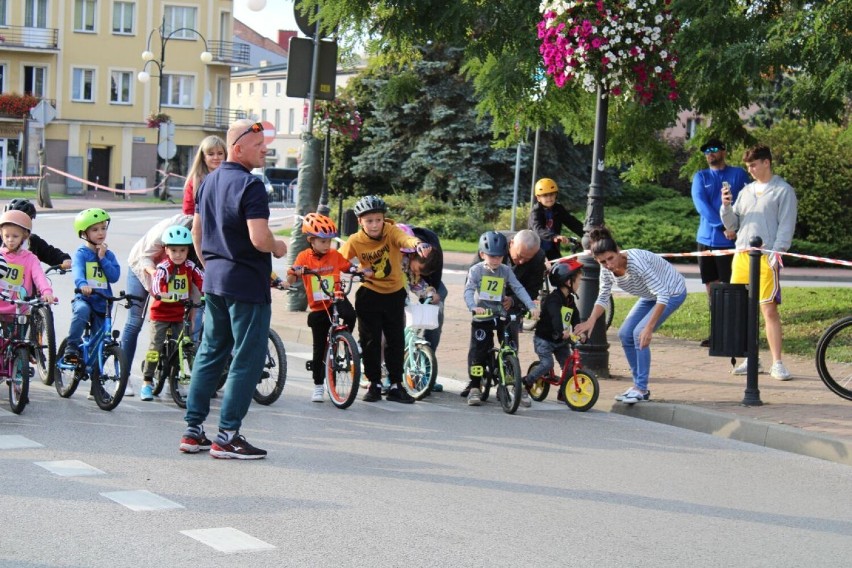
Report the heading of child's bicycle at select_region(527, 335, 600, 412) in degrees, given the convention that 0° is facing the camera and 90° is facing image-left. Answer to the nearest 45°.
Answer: approximately 315°

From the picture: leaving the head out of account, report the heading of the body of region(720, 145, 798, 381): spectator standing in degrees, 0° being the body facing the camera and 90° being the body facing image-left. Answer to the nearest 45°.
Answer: approximately 45°

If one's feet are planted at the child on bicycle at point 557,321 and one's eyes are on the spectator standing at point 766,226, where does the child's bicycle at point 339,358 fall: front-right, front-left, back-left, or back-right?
back-left

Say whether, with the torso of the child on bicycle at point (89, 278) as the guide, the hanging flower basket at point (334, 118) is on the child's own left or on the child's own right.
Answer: on the child's own left

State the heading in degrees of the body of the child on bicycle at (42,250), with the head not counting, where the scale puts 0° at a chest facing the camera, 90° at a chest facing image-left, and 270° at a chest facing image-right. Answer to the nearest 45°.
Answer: approximately 315°

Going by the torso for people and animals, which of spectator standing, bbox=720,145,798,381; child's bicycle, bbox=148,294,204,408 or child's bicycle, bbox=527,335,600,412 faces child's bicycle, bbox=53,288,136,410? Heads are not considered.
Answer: the spectator standing

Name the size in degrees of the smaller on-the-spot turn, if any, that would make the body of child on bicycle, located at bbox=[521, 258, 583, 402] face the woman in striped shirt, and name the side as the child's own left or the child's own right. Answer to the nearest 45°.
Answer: approximately 45° to the child's own left

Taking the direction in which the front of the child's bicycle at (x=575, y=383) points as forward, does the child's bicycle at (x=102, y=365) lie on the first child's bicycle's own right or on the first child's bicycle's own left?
on the first child's bicycle's own right

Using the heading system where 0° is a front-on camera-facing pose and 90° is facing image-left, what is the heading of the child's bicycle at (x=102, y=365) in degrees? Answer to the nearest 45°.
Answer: approximately 315°

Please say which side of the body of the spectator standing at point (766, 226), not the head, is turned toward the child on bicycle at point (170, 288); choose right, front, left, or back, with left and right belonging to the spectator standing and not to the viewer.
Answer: front

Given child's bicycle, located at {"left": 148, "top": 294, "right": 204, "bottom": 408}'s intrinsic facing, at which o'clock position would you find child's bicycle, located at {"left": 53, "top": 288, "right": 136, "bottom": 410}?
child's bicycle, located at {"left": 53, "top": 288, "right": 136, "bottom": 410} is roughly at 4 o'clock from child's bicycle, located at {"left": 148, "top": 294, "right": 204, "bottom": 408}.
